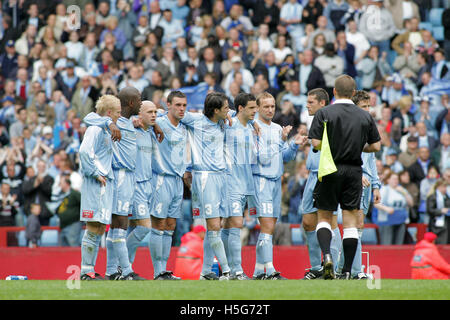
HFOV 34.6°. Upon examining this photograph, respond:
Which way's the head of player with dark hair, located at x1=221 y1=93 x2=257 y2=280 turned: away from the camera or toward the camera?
toward the camera

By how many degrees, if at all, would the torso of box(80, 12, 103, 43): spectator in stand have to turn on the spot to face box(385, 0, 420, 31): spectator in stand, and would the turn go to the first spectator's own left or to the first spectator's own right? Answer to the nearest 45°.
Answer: approximately 90° to the first spectator's own left

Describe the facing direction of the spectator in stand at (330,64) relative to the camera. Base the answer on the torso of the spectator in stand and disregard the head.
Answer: toward the camera

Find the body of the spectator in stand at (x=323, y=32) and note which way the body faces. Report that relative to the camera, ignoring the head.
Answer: toward the camera

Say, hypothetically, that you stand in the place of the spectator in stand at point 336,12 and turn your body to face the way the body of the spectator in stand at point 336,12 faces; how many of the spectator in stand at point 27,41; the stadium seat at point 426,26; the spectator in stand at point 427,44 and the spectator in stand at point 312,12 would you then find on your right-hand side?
2

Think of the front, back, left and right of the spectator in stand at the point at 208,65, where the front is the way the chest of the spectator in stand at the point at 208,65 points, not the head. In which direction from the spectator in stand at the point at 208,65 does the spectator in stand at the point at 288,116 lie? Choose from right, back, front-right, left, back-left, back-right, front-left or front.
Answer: front-left

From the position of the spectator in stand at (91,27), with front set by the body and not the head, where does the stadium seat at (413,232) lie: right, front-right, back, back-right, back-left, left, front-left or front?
front-left

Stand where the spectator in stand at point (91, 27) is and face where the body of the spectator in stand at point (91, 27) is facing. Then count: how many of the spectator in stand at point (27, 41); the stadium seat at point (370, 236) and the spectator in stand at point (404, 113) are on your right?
1

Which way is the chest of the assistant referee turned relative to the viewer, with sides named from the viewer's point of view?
facing away from the viewer

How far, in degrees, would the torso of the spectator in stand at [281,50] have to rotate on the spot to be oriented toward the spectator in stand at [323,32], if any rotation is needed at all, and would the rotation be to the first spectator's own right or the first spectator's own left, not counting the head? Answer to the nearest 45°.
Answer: approximately 90° to the first spectator's own left

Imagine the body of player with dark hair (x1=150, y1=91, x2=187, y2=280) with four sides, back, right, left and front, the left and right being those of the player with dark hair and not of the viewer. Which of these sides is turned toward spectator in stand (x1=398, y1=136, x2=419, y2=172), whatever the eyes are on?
left

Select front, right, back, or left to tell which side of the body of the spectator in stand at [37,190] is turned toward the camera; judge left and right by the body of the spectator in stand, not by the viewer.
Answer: front

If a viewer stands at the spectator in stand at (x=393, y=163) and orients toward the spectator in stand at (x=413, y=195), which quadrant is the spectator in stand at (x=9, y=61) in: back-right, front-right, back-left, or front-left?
back-right

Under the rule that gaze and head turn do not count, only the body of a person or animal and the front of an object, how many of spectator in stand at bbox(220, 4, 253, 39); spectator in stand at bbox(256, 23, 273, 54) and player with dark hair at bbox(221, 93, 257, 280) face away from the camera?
0

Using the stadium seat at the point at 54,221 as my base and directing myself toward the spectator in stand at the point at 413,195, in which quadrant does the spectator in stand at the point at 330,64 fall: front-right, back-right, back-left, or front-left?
front-left

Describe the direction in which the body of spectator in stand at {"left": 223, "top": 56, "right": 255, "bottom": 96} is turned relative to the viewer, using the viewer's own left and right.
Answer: facing the viewer
